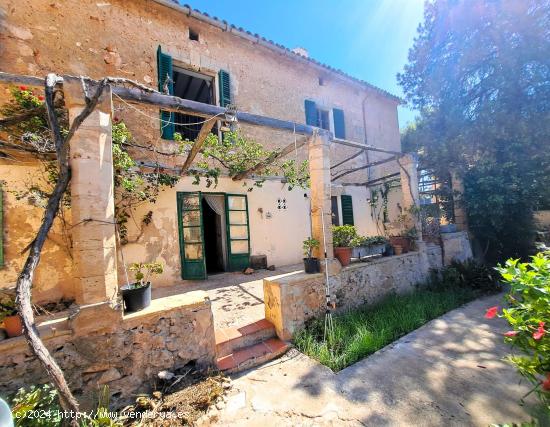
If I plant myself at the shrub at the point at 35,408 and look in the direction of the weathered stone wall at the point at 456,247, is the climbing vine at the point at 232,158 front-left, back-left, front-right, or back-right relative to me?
front-left

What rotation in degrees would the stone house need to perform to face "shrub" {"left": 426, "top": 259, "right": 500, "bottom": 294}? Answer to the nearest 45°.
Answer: approximately 45° to its left

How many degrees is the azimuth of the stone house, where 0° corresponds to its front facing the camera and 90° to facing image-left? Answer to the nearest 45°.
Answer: approximately 315°

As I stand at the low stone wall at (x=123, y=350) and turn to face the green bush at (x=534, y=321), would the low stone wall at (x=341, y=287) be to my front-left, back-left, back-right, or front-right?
front-left
